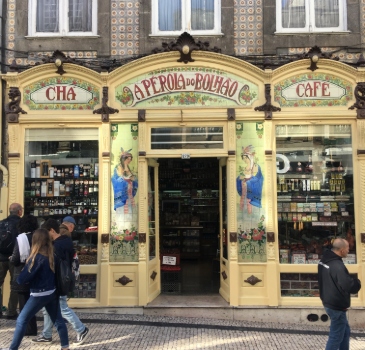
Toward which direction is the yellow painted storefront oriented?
toward the camera

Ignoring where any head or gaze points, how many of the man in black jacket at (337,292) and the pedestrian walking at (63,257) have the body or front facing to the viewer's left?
1

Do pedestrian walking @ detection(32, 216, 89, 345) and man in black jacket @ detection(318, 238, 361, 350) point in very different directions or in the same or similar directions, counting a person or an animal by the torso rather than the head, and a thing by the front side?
very different directions

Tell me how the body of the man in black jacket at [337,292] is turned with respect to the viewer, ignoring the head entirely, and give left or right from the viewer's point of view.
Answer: facing away from the viewer and to the right of the viewer

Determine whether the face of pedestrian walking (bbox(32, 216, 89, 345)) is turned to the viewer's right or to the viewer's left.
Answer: to the viewer's left

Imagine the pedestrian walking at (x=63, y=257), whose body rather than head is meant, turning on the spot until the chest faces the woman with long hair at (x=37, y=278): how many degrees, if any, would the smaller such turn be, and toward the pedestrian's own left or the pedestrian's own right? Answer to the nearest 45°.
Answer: approximately 45° to the pedestrian's own left

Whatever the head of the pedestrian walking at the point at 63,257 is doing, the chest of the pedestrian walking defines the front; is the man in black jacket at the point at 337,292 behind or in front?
behind

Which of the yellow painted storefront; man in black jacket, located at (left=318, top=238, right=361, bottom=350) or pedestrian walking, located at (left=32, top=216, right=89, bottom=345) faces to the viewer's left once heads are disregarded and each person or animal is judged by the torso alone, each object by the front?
the pedestrian walking

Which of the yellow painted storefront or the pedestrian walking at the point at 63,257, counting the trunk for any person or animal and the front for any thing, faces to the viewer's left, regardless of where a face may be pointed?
the pedestrian walking

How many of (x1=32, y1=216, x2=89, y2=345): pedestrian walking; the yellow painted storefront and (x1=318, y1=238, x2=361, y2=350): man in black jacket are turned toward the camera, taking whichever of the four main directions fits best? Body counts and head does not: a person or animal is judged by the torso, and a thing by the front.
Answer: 1

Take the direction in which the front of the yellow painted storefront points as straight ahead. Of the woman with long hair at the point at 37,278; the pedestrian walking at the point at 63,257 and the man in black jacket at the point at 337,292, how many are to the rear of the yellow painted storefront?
0

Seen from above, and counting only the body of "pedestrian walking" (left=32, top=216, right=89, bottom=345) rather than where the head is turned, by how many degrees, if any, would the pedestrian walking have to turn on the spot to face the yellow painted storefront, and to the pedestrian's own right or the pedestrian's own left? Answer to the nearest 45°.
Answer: approximately 180°

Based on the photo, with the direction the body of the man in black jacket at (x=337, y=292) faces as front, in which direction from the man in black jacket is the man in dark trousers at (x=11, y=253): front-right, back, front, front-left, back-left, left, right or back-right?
back-left

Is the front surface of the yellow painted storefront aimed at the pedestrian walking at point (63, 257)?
no

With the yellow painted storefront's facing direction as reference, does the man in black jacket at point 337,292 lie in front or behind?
in front

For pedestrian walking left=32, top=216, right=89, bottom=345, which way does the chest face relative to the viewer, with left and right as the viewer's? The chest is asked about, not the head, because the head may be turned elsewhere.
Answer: facing to the left of the viewer

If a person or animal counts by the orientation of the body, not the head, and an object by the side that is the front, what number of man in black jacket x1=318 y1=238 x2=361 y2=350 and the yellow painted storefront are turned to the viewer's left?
0
